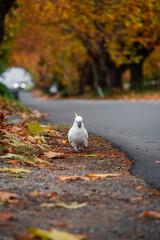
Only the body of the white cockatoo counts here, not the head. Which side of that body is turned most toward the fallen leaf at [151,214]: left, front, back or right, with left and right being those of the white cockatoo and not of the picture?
front

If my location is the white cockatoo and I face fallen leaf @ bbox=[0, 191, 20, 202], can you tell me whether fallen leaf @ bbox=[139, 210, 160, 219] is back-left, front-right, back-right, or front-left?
front-left

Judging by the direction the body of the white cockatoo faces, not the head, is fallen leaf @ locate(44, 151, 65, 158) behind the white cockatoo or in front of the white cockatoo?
in front

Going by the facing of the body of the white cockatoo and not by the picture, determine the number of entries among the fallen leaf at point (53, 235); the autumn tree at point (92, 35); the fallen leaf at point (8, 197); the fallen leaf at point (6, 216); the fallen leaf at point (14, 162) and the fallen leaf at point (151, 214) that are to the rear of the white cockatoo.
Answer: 1

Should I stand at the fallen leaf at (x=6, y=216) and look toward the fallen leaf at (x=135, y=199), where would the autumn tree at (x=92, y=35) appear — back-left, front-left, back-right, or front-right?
front-left

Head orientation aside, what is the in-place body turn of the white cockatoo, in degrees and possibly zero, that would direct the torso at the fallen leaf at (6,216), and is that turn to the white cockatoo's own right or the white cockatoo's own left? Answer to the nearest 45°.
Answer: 0° — it already faces it

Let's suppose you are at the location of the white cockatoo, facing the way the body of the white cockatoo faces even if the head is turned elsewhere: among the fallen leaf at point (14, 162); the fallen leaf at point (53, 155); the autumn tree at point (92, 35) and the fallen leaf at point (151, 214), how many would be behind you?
1

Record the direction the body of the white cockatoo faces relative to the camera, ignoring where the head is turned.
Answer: toward the camera

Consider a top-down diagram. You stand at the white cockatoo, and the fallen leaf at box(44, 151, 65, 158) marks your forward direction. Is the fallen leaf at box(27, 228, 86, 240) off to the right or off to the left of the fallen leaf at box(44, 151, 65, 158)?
left

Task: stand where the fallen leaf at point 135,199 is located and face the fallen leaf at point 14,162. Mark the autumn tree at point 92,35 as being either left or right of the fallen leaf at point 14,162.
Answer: right

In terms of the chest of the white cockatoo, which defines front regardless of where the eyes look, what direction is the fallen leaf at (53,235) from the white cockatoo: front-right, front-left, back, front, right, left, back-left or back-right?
front

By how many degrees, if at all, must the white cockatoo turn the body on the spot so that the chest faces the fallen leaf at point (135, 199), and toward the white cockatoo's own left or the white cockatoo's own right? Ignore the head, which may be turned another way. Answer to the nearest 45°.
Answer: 0° — it already faces it

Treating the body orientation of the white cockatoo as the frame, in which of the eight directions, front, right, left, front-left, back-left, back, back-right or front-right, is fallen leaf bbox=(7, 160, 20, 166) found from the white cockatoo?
front-right

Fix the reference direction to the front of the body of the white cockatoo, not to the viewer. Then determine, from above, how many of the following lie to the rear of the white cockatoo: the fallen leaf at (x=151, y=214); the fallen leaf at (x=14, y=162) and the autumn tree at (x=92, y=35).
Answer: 1
